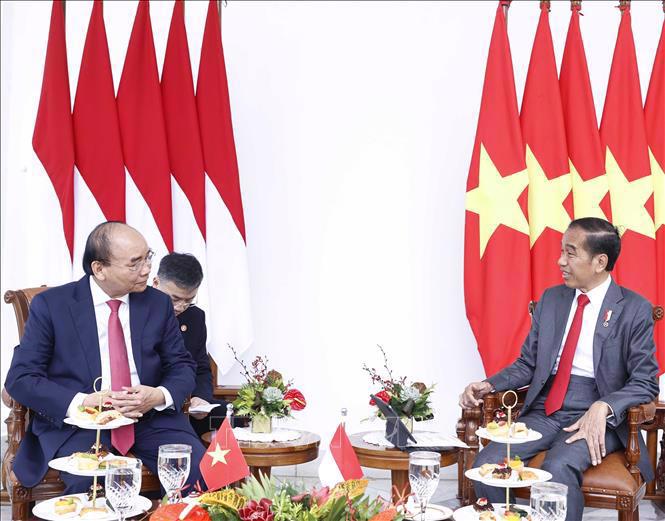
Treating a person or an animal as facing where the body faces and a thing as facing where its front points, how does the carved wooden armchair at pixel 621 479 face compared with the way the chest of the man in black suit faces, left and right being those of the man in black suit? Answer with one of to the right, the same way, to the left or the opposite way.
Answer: to the right

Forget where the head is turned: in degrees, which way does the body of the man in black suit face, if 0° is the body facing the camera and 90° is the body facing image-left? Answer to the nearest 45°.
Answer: approximately 0°

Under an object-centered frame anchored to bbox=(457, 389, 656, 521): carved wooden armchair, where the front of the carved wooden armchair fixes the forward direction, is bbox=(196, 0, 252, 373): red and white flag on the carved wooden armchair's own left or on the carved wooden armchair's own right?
on the carved wooden armchair's own right

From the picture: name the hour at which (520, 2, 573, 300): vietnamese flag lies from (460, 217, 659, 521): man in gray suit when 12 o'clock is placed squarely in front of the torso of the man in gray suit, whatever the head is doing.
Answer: The vietnamese flag is roughly at 4 o'clock from the man in gray suit.

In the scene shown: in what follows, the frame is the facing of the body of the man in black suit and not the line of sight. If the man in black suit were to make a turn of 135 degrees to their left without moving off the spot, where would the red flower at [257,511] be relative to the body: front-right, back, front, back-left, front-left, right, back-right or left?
back-right

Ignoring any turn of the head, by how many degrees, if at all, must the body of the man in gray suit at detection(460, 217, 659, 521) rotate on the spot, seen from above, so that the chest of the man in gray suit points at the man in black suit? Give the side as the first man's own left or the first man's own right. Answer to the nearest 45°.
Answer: approximately 45° to the first man's own right

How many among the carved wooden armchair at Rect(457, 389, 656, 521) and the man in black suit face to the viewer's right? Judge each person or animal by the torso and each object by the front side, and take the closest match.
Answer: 0

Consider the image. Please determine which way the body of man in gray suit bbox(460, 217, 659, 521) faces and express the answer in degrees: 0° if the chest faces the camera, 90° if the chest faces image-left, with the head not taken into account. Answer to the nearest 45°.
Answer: approximately 45°

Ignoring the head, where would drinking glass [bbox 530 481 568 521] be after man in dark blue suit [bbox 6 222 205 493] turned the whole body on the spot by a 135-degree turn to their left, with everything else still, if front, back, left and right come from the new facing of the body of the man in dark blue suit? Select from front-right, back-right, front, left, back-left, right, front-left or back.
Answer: back-right

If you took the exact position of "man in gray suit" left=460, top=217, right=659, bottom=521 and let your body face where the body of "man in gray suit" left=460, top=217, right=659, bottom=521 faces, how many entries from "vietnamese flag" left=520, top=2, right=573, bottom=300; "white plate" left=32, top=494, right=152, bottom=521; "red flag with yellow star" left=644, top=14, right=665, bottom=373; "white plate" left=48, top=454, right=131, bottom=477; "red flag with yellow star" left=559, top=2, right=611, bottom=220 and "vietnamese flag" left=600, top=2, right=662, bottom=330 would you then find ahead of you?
2

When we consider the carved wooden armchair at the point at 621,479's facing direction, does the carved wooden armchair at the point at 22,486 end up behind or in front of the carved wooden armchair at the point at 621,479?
in front

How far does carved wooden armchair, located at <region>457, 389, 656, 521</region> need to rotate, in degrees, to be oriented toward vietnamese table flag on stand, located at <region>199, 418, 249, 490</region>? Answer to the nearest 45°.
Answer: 0° — it already faces it

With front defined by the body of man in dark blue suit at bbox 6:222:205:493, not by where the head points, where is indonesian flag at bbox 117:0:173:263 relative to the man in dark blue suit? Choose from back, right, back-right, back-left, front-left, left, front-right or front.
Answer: back-left

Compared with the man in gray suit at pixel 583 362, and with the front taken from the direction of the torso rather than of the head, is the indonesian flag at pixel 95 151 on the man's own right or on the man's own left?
on the man's own right

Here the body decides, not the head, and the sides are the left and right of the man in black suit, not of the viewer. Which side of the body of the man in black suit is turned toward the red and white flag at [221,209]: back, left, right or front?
back
